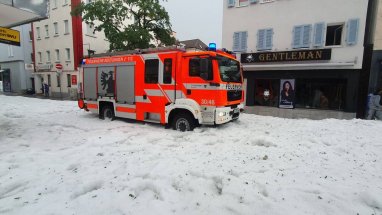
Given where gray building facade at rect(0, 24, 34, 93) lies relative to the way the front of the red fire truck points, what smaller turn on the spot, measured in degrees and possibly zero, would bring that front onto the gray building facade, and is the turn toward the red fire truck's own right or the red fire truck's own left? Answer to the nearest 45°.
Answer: approximately 180°

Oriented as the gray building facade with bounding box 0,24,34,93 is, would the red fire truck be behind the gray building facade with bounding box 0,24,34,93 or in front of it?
in front

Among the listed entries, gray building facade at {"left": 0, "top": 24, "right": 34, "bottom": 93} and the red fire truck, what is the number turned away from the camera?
0

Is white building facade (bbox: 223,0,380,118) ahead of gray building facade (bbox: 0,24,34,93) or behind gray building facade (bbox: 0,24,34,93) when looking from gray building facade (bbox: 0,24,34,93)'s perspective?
ahead

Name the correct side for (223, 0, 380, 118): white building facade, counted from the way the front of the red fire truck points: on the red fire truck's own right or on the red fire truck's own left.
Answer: on the red fire truck's own left

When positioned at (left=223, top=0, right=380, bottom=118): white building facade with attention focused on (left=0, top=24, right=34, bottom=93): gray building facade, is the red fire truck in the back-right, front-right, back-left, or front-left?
front-left
